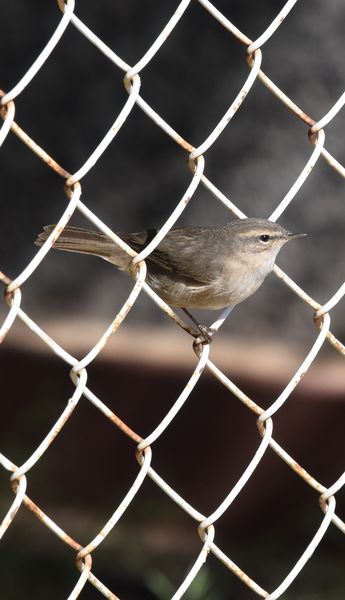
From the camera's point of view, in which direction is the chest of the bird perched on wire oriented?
to the viewer's right
